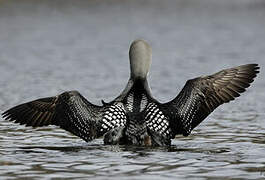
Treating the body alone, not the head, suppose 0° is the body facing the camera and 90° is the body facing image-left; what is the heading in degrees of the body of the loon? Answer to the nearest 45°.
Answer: approximately 180°
